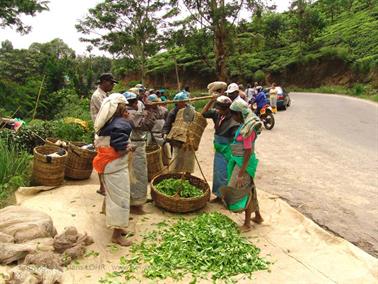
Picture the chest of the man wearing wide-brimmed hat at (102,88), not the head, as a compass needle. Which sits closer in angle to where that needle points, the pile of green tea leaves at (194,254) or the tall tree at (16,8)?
the pile of green tea leaves

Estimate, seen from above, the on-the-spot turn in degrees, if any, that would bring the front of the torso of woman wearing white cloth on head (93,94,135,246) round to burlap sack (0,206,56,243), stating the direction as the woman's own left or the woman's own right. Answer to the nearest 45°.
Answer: approximately 180°

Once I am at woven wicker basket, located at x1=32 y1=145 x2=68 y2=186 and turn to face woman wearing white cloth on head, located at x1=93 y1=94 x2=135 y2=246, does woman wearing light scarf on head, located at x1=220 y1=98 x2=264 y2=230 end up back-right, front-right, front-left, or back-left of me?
front-left

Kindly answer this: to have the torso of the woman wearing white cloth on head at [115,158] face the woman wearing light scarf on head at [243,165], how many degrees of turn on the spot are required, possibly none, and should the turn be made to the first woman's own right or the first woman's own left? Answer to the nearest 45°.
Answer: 0° — they already face them

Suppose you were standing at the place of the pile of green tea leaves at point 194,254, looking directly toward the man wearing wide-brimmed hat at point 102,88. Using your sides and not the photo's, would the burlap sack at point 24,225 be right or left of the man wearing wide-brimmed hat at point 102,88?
left

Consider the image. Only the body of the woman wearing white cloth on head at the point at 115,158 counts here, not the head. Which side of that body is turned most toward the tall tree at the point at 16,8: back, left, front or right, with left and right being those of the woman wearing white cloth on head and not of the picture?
left

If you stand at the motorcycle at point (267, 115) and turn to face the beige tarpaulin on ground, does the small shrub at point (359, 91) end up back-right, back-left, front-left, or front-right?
back-left

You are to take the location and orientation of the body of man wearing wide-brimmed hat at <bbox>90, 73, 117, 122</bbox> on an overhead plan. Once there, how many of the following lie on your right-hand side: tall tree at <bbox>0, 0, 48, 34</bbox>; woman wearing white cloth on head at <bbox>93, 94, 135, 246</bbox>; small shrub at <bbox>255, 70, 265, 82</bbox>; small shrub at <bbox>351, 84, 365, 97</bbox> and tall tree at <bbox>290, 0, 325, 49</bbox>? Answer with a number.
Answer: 1

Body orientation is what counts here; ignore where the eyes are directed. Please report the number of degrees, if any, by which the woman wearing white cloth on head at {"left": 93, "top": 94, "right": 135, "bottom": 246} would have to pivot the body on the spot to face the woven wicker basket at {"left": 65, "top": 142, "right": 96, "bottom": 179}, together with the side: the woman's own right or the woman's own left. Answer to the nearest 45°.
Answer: approximately 90° to the woman's own left

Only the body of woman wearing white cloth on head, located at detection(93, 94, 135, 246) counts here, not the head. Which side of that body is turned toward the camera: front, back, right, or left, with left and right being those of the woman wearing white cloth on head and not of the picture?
right
